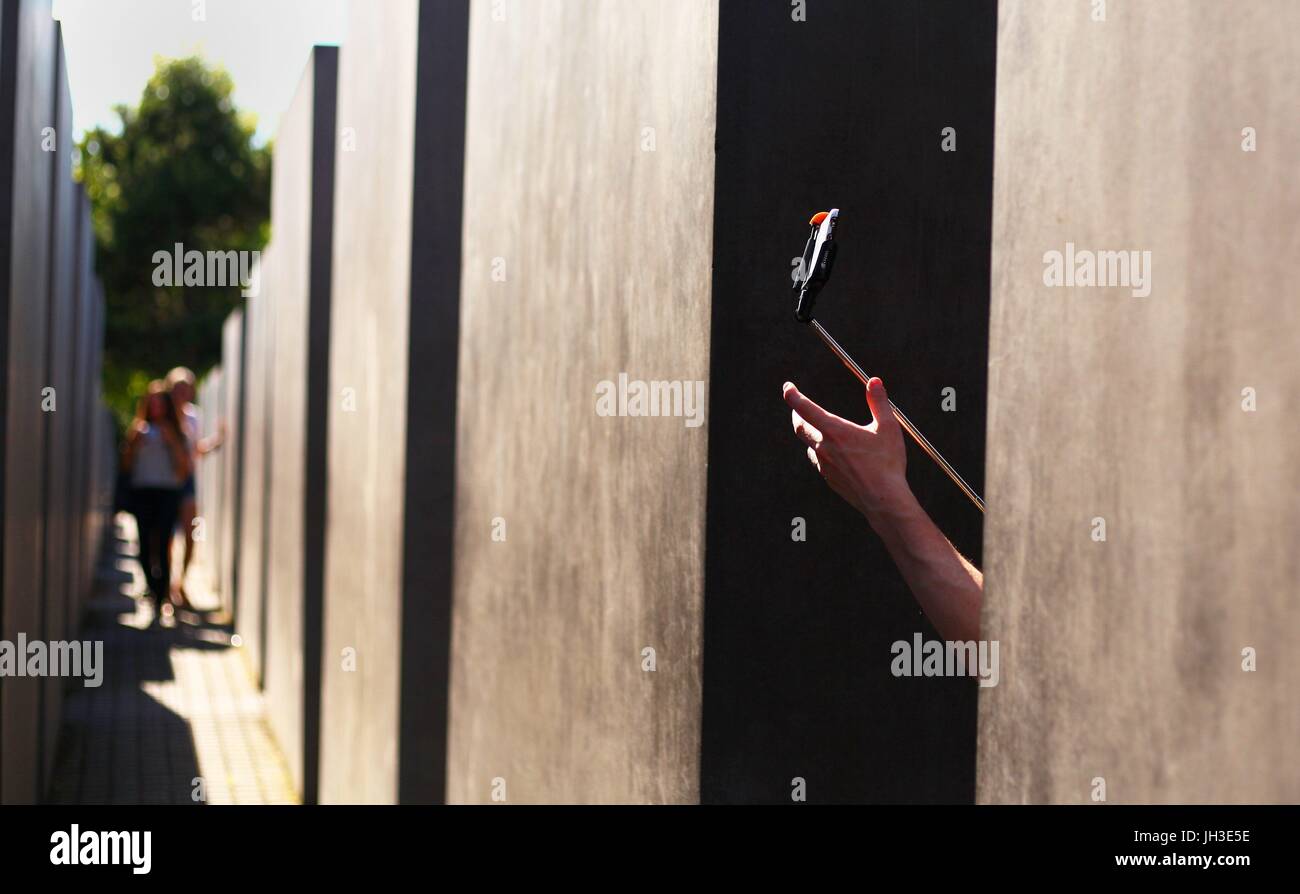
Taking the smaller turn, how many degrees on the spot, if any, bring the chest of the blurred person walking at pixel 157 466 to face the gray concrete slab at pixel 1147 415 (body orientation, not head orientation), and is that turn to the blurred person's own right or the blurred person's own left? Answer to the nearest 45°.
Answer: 0° — they already face it

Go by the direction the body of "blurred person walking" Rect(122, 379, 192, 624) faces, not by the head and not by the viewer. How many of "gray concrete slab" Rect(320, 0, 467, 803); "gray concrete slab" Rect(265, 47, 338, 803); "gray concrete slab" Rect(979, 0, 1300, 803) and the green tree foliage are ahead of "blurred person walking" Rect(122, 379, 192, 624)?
3

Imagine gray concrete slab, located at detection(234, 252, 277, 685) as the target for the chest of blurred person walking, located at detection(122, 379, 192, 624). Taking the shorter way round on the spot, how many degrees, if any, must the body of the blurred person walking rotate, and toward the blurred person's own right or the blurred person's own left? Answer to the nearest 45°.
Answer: approximately 45° to the blurred person's own left

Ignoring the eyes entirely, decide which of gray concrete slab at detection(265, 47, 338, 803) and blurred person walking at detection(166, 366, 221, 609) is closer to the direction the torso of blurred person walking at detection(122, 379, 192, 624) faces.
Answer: the gray concrete slab

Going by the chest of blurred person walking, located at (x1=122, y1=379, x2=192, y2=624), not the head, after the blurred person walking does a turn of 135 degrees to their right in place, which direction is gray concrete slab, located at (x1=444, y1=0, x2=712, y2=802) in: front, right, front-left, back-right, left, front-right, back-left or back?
back-left

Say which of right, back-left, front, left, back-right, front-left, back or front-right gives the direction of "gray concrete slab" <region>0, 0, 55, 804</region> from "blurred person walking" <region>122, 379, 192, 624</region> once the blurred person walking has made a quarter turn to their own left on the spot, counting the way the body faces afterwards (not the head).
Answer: right

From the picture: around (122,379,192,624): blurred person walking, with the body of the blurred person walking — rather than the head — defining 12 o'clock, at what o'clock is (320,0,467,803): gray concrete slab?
The gray concrete slab is roughly at 12 o'clock from the blurred person walking.

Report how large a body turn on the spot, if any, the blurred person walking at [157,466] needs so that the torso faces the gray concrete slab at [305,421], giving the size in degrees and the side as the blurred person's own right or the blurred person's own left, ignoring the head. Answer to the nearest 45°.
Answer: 0° — they already face it

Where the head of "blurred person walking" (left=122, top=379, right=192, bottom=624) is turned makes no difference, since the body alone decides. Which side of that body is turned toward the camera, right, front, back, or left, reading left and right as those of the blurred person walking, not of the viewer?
front
